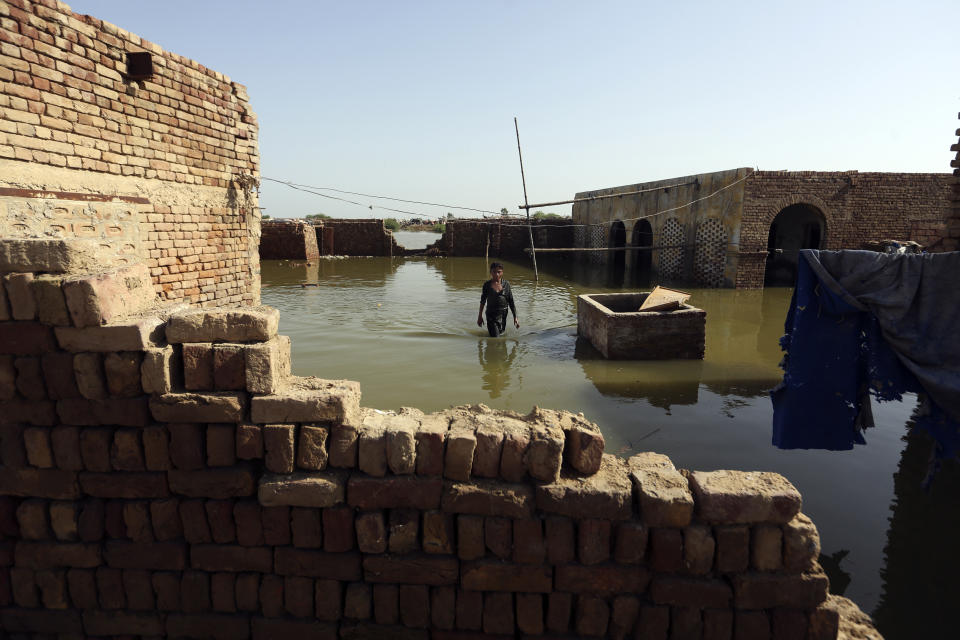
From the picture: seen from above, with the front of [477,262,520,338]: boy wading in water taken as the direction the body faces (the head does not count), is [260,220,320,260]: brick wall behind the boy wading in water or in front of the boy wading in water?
behind

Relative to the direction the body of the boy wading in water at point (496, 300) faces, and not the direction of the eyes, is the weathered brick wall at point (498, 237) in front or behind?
behind

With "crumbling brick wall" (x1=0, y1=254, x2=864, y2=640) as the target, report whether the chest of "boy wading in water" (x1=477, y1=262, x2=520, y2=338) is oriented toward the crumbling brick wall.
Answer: yes

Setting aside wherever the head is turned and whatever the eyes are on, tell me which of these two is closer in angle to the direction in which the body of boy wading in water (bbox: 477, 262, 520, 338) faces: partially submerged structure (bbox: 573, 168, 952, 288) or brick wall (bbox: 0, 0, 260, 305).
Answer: the brick wall

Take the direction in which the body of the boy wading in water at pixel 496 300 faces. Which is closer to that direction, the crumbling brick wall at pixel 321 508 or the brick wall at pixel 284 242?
the crumbling brick wall

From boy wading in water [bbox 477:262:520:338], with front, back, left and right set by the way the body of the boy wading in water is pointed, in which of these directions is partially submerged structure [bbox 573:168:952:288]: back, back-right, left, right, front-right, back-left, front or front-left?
back-left

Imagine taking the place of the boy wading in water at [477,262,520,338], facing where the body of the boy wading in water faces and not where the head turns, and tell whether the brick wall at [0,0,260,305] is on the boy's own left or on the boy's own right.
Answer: on the boy's own right

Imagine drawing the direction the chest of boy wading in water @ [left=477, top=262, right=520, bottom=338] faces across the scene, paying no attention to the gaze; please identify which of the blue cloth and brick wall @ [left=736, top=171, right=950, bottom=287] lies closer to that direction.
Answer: the blue cloth

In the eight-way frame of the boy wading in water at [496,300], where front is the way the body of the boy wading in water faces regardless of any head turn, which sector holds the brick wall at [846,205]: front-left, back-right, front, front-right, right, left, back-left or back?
back-left

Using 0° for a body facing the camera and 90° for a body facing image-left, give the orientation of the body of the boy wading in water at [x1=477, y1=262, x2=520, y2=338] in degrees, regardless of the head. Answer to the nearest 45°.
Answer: approximately 0°
